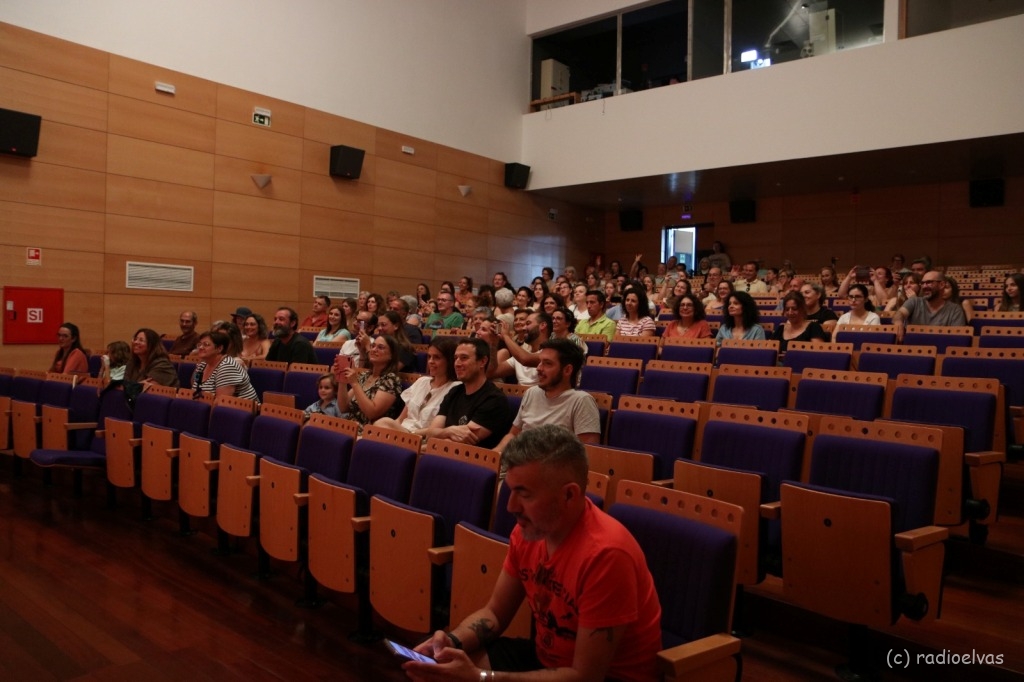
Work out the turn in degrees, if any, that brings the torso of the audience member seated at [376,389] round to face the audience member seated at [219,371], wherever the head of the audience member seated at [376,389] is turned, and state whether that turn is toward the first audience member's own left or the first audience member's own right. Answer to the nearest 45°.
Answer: approximately 90° to the first audience member's own right

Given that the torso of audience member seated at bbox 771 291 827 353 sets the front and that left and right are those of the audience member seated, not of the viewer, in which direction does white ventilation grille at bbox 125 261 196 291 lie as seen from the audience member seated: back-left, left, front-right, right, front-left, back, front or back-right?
front-right

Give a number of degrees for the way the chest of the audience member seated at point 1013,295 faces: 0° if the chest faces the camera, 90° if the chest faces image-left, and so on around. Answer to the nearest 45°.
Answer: approximately 45°

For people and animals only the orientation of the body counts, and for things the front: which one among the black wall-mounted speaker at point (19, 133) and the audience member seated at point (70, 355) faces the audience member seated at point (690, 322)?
the black wall-mounted speaker

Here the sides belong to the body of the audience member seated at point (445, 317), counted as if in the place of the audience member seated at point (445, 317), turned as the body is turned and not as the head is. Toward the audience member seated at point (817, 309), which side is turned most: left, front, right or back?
left

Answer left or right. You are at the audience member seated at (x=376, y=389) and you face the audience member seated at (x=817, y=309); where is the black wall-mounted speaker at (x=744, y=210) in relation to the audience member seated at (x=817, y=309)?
left

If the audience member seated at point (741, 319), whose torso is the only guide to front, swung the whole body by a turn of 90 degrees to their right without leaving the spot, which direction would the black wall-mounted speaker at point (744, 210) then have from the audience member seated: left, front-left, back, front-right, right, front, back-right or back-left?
front-right

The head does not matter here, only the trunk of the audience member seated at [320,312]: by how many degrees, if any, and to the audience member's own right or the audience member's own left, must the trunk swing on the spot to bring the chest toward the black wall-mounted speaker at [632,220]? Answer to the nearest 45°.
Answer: approximately 180°
